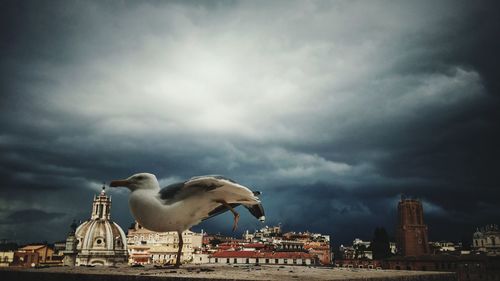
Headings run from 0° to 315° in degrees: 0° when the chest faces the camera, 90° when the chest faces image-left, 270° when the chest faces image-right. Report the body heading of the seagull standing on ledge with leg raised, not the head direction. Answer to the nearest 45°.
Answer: approximately 90°
